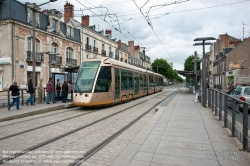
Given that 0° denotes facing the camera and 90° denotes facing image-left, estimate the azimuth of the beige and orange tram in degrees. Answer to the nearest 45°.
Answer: approximately 45°

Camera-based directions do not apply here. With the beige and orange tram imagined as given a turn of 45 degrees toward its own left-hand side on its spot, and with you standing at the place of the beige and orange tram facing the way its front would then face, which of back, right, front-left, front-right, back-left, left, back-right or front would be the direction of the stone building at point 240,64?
back-left

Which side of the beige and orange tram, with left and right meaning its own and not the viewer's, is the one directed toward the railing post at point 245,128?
front
